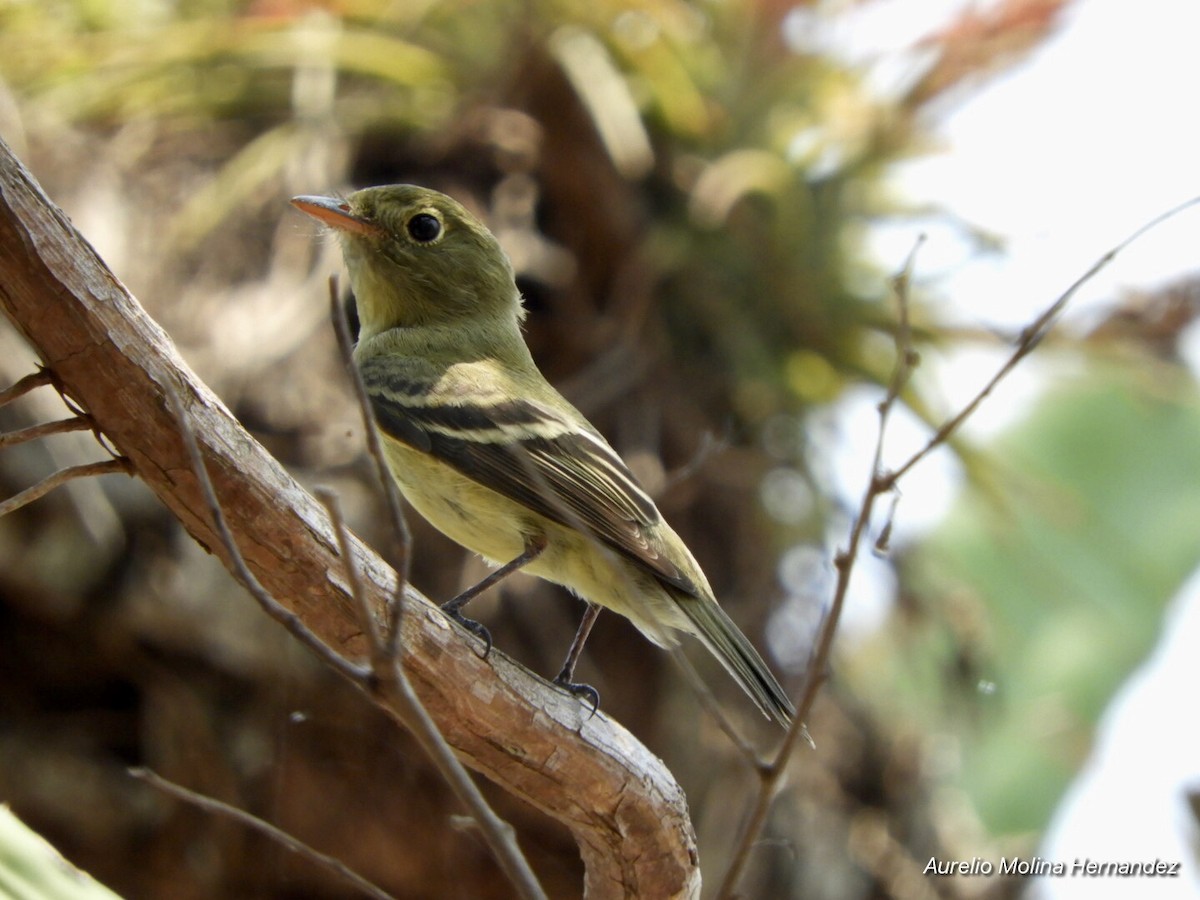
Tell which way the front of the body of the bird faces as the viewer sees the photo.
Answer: to the viewer's left

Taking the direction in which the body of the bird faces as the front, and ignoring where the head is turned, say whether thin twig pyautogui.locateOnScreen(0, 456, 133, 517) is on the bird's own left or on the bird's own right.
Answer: on the bird's own left

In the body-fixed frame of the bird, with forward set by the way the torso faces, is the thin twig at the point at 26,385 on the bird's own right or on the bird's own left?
on the bird's own left

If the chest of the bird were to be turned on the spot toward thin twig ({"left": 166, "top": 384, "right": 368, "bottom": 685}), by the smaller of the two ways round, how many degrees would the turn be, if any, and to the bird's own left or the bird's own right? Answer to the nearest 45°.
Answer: approximately 90° to the bird's own left

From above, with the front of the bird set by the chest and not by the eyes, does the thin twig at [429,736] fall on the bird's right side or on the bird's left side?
on the bird's left side
